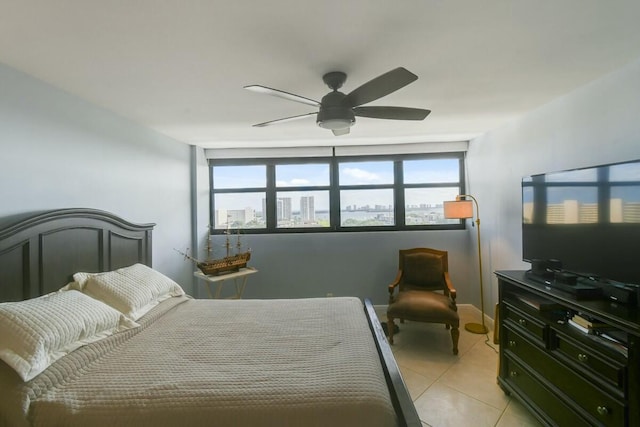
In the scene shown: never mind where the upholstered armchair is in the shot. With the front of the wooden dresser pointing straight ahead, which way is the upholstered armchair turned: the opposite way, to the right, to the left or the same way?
to the left

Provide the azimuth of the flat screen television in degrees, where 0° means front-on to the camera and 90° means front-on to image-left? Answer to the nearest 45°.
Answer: approximately 45°

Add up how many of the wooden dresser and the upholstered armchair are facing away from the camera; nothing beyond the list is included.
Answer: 0

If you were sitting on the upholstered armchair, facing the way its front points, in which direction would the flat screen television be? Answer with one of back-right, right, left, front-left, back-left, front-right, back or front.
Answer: front-left

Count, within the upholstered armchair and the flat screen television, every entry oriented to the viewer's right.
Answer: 0

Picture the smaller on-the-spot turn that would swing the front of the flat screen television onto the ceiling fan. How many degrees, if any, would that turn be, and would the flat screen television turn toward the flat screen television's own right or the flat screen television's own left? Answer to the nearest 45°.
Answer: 0° — it already faces it

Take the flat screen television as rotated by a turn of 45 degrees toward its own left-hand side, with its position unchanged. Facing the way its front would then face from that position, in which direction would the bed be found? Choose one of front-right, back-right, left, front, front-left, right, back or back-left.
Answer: front-right

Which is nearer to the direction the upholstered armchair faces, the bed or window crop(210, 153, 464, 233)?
the bed

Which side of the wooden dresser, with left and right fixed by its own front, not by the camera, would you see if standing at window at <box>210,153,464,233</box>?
right

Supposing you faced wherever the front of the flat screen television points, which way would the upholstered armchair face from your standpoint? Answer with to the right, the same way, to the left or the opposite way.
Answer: to the left

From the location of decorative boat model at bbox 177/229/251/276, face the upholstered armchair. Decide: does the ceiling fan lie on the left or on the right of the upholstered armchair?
right

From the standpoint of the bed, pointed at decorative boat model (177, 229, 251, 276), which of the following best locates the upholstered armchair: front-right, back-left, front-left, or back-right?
front-right

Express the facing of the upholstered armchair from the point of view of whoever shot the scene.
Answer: facing the viewer

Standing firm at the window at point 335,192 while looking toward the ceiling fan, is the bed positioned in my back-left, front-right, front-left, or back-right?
front-right

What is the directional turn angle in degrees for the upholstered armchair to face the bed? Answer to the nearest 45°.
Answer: approximately 45° to its right

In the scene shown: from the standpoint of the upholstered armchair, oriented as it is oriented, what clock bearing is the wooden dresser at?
The wooden dresser is roughly at 11 o'clock from the upholstered armchair.

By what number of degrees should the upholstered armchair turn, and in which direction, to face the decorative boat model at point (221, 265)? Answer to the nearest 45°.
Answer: approximately 90° to its right
